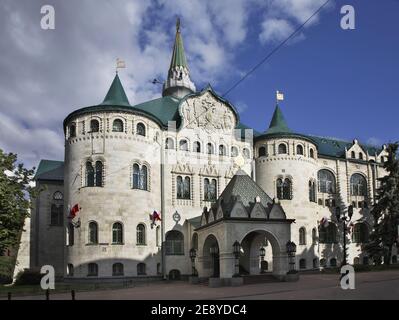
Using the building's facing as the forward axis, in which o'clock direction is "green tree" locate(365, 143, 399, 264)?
The green tree is roughly at 10 o'clock from the building.

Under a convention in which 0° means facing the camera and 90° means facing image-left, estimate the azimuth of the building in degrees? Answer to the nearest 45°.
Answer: approximately 315°
